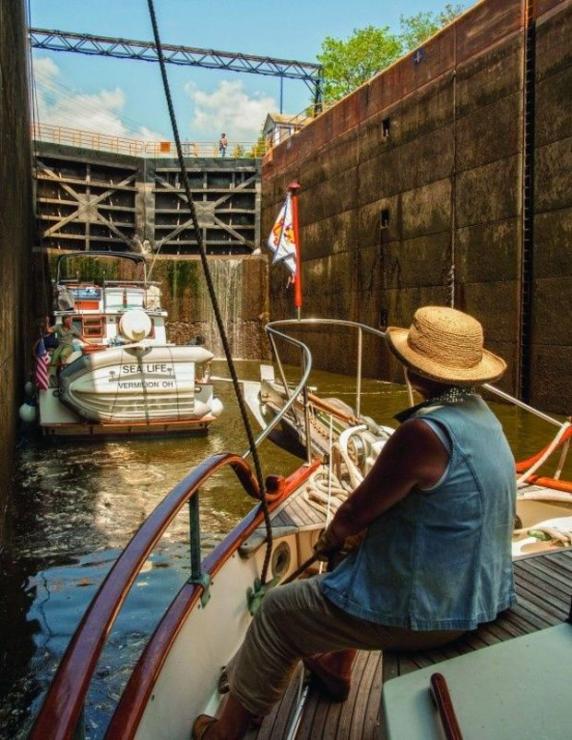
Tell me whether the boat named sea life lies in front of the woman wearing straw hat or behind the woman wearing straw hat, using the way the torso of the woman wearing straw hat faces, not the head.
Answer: in front

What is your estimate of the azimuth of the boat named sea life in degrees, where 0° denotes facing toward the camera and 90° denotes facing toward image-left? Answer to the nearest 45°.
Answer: approximately 180°

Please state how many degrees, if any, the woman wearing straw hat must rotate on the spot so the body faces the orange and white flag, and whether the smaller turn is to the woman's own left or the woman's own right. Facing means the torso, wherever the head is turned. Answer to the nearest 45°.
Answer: approximately 45° to the woman's own right

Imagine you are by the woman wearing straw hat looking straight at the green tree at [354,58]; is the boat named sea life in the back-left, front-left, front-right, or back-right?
front-left

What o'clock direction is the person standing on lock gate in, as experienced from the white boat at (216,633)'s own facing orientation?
The person standing on lock gate is roughly at 12 o'clock from the white boat.

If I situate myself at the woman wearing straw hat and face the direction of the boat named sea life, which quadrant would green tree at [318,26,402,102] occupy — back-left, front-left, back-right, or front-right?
front-right

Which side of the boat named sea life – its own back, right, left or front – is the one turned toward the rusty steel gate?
front

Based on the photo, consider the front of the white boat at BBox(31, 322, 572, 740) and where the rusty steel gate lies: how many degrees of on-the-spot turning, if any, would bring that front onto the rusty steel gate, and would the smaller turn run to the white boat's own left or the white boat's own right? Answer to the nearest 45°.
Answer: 0° — it already faces it

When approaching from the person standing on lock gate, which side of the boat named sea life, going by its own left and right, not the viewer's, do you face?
front

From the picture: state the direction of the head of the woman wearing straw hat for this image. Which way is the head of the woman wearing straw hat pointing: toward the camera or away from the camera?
away from the camera

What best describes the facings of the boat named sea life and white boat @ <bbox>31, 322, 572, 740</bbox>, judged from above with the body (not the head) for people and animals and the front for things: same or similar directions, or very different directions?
same or similar directions

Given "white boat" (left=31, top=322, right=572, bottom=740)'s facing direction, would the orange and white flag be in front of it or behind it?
in front

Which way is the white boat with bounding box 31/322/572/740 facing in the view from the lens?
facing away from the viewer

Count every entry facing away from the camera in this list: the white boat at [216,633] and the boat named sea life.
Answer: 2
